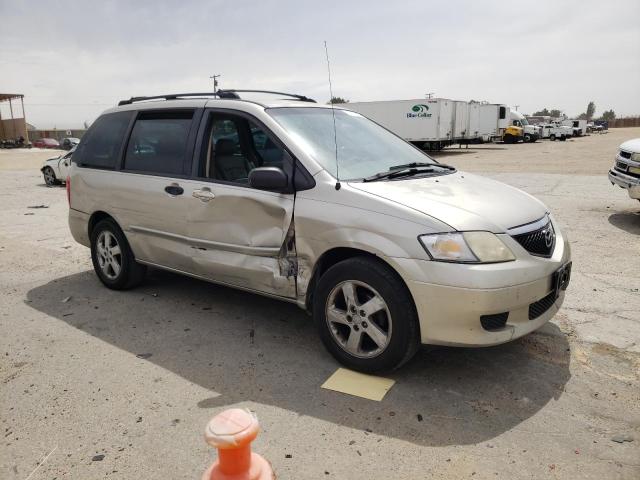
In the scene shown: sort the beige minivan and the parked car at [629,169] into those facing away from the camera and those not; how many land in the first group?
0

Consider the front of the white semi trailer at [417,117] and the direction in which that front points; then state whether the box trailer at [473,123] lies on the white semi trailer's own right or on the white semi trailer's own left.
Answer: on the white semi trailer's own right

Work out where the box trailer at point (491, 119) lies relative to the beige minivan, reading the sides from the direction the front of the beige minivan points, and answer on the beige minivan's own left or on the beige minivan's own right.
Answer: on the beige minivan's own left

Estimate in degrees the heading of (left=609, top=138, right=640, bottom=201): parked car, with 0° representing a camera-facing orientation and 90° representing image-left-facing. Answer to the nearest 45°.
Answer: approximately 45°

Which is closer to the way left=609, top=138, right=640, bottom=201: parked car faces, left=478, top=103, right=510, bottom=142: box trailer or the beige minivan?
the beige minivan

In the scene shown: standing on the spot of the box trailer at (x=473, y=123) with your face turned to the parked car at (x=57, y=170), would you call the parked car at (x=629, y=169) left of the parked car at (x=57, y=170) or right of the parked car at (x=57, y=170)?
left

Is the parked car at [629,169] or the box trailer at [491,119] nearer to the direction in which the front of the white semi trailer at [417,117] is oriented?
the box trailer

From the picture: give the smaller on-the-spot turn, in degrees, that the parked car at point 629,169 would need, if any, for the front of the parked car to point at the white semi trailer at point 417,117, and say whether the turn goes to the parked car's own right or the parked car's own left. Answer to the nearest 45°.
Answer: approximately 90° to the parked car's own right

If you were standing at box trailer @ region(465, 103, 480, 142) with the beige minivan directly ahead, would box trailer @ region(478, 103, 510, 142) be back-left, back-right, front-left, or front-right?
back-left
